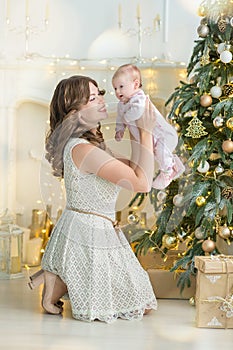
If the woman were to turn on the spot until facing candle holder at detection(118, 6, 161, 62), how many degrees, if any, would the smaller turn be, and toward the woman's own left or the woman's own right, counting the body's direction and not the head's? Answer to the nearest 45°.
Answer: approximately 90° to the woman's own left

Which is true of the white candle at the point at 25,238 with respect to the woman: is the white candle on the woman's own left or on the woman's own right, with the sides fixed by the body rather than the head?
on the woman's own left

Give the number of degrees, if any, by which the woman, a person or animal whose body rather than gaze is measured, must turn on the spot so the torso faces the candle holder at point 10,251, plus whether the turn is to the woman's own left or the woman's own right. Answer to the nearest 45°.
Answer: approximately 135° to the woman's own left

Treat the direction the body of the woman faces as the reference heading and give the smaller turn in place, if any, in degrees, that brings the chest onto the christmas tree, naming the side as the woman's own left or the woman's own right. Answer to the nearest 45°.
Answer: approximately 45° to the woman's own left

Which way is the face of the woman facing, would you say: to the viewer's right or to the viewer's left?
to the viewer's right

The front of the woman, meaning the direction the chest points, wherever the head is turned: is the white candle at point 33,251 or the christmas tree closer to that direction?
the christmas tree

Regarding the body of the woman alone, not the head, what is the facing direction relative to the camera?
to the viewer's right
